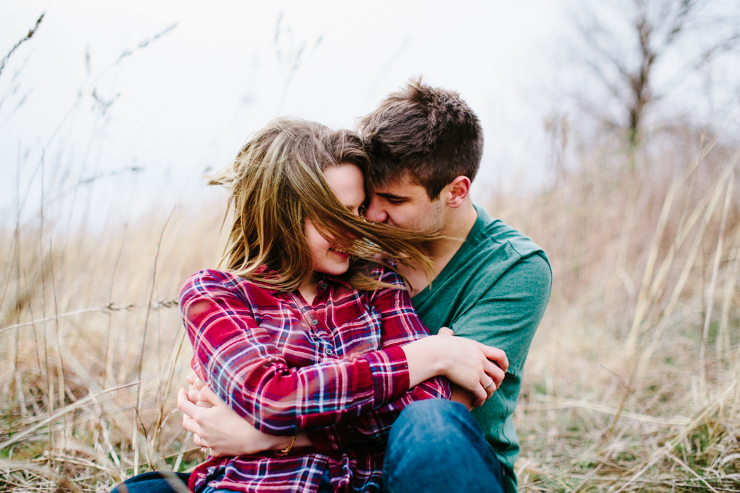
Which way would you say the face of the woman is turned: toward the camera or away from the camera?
toward the camera

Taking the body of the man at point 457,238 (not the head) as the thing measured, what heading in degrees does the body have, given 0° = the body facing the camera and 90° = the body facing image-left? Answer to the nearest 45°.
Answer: approximately 45°
